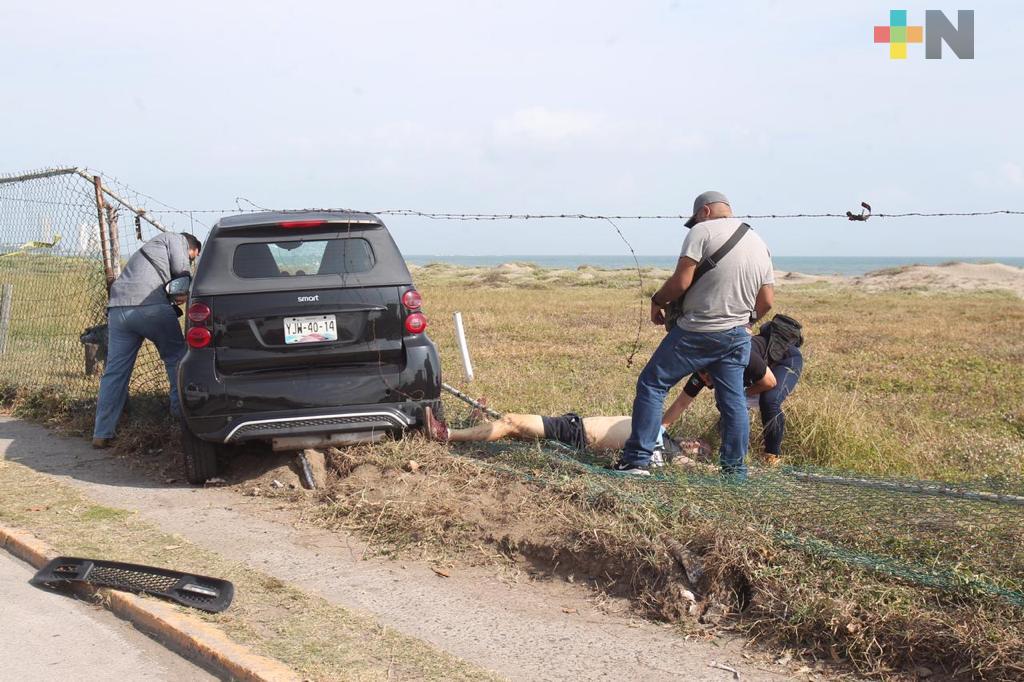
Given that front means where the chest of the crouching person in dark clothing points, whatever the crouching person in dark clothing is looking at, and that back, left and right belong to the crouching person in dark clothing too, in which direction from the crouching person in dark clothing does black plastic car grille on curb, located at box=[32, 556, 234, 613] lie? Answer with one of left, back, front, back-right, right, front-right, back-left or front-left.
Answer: front-left

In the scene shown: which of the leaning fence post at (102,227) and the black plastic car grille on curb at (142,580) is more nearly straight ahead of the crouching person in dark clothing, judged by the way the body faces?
the leaning fence post

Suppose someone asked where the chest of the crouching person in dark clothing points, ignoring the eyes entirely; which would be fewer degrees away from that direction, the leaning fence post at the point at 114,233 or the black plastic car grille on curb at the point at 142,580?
the leaning fence post

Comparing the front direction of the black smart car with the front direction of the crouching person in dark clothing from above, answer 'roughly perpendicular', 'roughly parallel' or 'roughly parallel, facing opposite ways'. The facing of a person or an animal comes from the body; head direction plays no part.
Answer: roughly perpendicular

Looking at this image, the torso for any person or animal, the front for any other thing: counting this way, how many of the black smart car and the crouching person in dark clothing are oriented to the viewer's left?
1

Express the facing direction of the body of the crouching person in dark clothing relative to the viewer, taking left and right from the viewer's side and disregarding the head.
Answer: facing to the left of the viewer

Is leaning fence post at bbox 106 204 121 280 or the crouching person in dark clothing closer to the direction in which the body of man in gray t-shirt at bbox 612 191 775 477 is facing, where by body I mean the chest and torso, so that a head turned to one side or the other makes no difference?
the leaning fence post

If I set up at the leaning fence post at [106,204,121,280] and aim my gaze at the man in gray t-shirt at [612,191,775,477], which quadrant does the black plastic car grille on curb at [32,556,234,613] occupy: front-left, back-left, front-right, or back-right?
front-right

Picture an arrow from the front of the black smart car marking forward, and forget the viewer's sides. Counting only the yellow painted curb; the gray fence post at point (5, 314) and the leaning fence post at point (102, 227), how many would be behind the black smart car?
1

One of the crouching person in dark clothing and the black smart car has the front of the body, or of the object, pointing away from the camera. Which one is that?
the black smart car

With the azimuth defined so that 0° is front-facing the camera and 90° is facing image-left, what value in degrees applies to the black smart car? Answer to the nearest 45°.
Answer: approximately 180°

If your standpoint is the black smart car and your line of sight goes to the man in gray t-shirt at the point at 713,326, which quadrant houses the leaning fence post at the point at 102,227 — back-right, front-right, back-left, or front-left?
back-left

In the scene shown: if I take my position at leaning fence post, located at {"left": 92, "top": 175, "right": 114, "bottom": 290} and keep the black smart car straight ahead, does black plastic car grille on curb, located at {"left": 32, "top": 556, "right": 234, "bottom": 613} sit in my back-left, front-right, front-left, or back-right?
front-right
